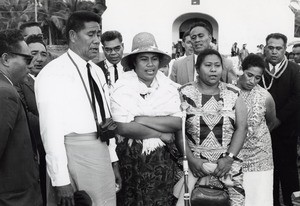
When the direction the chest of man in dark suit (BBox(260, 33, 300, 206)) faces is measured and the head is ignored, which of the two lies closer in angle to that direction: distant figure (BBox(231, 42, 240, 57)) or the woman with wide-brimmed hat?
the woman with wide-brimmed hat

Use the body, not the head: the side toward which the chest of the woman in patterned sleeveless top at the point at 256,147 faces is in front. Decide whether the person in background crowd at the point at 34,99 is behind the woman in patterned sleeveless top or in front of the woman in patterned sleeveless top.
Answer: in front

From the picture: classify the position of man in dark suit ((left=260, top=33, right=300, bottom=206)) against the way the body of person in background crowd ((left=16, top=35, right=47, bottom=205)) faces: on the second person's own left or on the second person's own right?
on the second person's own left

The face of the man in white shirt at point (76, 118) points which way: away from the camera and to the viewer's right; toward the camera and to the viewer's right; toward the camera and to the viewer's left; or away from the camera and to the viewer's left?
toward the camera and to the viewer's right

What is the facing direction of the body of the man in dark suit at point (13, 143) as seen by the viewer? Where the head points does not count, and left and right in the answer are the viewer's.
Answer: facing to the right of the viewer

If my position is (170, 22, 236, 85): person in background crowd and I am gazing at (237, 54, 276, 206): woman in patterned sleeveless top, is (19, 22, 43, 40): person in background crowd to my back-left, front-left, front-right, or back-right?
back-right

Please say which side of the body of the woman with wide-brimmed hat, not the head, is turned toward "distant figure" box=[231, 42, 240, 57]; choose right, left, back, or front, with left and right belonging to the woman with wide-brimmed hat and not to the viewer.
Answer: back

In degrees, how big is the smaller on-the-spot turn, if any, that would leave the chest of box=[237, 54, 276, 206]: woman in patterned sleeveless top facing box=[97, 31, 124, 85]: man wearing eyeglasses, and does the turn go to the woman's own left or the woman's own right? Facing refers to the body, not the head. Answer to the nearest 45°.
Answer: approximately 45° to the woman's own right

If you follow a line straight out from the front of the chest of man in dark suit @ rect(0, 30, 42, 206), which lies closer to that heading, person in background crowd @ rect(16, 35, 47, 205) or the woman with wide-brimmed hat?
the woman with wide-brimmed hat

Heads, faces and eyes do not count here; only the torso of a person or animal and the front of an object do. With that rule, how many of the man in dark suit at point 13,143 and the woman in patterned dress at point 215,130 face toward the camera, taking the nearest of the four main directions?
1

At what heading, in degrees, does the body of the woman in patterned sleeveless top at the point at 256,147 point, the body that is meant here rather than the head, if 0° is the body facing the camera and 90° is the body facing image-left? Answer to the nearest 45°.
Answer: approximately 45°

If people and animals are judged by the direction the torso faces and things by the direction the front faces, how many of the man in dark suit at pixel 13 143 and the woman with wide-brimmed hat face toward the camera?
1

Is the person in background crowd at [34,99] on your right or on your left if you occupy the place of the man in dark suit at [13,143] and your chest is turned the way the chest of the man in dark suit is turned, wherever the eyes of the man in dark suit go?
on your left

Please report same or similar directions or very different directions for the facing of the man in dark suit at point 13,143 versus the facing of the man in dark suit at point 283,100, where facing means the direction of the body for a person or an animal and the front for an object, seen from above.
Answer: very different directions
